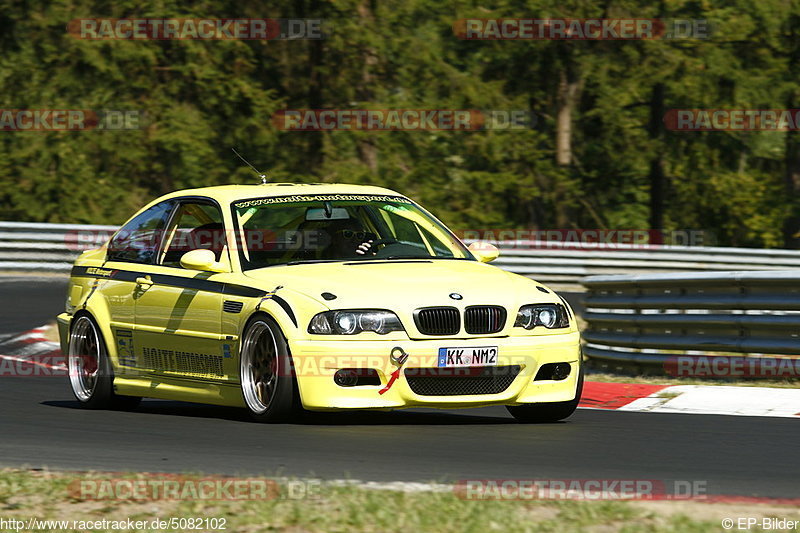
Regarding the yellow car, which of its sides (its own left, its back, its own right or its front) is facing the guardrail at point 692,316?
left

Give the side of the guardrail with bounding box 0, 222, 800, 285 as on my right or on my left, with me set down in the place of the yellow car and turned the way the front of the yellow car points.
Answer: on my left

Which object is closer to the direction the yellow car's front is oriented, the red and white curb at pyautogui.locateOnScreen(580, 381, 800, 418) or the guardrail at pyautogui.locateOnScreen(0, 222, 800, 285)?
the red and white curb

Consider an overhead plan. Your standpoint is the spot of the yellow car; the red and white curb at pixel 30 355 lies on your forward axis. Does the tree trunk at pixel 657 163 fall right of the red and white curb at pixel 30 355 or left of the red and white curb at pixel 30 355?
right

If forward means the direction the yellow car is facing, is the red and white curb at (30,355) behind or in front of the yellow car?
behind

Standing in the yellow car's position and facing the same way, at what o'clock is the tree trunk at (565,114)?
The tree trunk is roughly at 8 o'clock from the yellow car.

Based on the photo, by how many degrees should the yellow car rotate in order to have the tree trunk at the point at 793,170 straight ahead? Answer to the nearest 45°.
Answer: approximately 90° to its left

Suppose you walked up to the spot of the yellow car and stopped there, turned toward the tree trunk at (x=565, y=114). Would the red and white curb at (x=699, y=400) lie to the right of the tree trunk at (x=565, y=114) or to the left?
right

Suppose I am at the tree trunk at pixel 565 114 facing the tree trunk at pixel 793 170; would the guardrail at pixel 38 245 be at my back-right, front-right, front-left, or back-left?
back-right

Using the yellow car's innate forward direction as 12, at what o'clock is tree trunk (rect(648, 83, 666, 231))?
The tree trunk is roughly at 8 o'clock from the yellow car.

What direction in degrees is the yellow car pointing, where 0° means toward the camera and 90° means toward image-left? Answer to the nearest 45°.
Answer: approximately 315°

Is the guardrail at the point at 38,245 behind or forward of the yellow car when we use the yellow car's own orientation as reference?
behind
